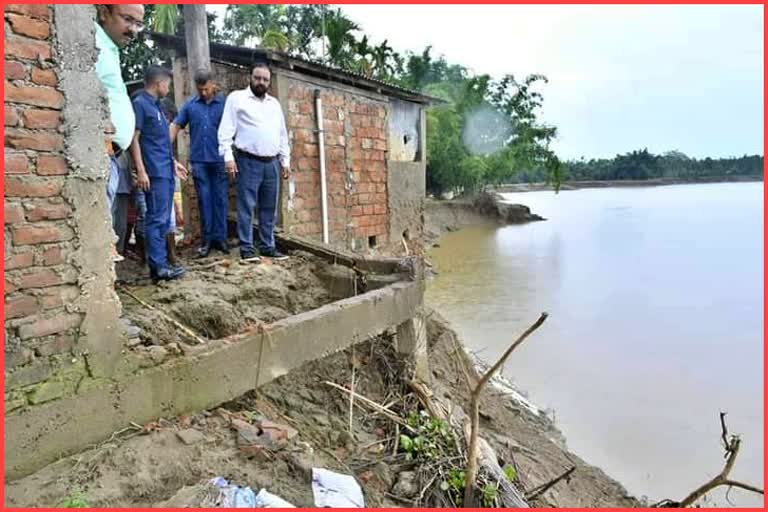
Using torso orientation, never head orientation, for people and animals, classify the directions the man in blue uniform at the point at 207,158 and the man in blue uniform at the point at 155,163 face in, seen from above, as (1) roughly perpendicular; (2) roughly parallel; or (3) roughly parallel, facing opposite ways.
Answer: roughly perpendicular

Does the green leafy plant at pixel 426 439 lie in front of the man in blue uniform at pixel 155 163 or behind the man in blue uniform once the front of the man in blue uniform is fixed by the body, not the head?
in front

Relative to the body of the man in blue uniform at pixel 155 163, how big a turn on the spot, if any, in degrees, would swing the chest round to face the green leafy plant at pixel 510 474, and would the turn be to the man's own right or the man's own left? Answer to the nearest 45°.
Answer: approximately 45° to the man's own right

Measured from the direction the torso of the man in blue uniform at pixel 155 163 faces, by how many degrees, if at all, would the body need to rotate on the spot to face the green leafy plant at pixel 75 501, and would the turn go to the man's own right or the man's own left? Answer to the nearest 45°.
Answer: approximately 90° to the man's own right

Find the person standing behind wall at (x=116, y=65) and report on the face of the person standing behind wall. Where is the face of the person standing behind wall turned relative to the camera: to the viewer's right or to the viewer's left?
to the viewer's right

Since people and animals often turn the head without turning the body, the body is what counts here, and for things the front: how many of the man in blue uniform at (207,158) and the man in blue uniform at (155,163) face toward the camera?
1

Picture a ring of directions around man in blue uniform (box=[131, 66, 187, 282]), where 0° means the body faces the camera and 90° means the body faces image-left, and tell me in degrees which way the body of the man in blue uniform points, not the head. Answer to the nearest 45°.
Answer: approximately 270°

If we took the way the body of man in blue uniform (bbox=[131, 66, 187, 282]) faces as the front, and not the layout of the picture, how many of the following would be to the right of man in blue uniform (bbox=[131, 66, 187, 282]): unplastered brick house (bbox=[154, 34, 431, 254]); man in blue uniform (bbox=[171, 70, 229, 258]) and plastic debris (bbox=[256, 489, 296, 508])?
1
